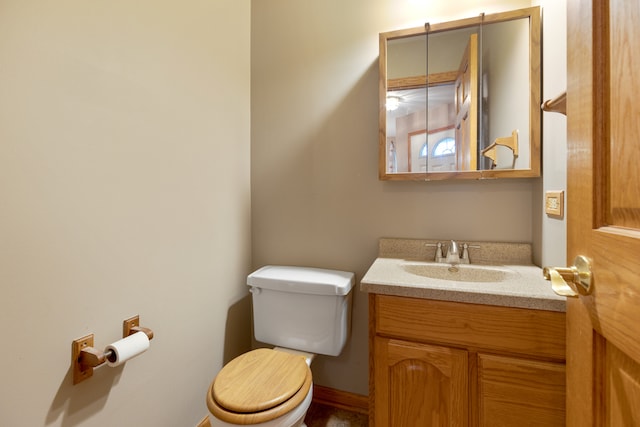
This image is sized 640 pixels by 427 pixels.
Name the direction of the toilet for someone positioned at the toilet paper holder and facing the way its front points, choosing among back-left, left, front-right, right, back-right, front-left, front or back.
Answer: front-left

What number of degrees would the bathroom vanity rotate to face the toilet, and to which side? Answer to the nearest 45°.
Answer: approximately 90° to its right

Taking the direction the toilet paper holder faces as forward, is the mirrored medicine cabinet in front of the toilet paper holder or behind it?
in front

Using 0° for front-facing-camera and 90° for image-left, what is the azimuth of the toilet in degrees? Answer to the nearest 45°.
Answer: approximately 45°

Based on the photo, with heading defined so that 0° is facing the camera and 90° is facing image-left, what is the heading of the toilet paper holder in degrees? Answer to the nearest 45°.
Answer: approximately 315°

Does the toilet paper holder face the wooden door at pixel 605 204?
yes

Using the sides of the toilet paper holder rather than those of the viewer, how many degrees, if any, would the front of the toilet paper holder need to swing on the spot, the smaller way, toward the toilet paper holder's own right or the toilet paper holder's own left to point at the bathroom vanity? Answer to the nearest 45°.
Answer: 0° — it already faces it

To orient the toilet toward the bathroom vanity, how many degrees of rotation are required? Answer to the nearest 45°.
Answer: approximately 90° to its left

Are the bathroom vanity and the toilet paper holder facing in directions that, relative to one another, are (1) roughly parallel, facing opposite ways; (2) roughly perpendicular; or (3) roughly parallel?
roughly perpendicular
